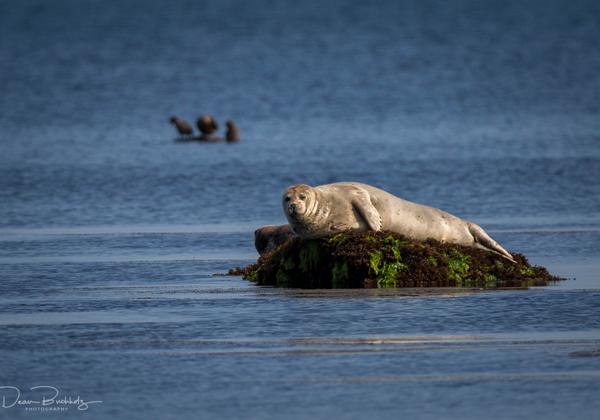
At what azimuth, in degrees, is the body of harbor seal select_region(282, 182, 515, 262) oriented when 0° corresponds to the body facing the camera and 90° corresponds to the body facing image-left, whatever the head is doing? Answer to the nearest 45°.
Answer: approximately 90°

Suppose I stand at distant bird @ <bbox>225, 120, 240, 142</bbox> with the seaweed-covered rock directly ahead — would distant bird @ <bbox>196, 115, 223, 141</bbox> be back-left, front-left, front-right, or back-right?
back-right
